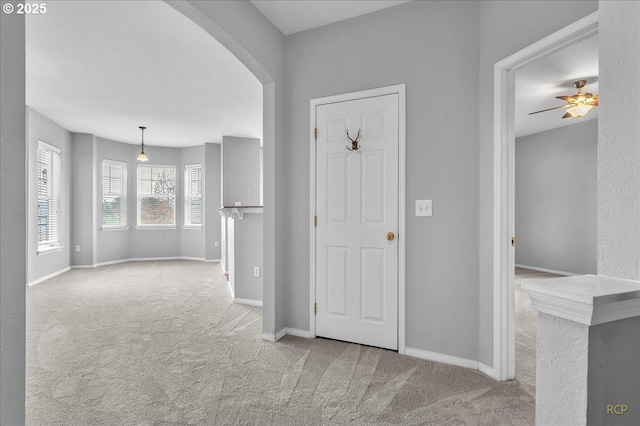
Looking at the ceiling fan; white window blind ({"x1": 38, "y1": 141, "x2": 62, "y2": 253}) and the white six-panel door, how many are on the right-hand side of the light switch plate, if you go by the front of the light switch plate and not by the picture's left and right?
2

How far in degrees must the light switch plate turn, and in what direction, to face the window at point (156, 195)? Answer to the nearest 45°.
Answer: approximately 135° to its right

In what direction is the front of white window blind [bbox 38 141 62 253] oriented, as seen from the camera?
facing to the right of the viewer

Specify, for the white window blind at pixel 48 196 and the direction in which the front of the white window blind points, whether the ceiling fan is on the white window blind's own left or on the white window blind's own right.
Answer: on the white window blind's own right

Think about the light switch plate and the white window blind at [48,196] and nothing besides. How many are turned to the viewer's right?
1

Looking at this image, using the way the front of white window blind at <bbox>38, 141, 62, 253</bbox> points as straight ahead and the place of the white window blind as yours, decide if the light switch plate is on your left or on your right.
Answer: on your right

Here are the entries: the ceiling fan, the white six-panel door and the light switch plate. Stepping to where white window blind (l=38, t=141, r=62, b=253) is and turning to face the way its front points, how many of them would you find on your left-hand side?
0

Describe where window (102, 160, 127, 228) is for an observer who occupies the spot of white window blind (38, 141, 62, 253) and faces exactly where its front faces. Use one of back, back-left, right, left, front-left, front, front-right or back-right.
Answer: front-left

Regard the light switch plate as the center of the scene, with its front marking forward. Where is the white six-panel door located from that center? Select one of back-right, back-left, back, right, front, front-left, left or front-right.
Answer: right

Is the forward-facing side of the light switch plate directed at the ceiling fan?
no

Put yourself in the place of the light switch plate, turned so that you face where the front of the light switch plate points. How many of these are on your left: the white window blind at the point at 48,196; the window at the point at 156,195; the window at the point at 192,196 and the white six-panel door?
0

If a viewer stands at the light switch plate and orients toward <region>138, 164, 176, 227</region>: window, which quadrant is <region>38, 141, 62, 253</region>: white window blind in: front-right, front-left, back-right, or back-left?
front-left

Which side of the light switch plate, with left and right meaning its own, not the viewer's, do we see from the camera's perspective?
front

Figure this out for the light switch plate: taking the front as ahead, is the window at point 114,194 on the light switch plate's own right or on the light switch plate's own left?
on the light switch plate's own right

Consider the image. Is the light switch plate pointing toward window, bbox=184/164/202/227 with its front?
no
